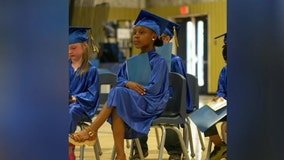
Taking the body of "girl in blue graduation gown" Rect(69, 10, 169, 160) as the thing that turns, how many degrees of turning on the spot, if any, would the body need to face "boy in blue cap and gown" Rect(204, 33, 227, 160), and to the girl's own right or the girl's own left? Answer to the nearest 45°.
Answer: approximately 135° to the girl's own left

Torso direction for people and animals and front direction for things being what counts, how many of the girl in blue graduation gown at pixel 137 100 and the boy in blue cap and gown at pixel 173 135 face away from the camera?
0

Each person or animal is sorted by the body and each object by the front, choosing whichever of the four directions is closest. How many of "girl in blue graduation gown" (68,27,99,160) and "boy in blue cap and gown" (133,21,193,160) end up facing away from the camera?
0

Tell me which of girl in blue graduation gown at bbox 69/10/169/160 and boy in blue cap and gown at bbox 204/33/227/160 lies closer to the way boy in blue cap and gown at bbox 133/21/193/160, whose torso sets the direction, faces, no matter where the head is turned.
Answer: the girl in blue graduation gown
